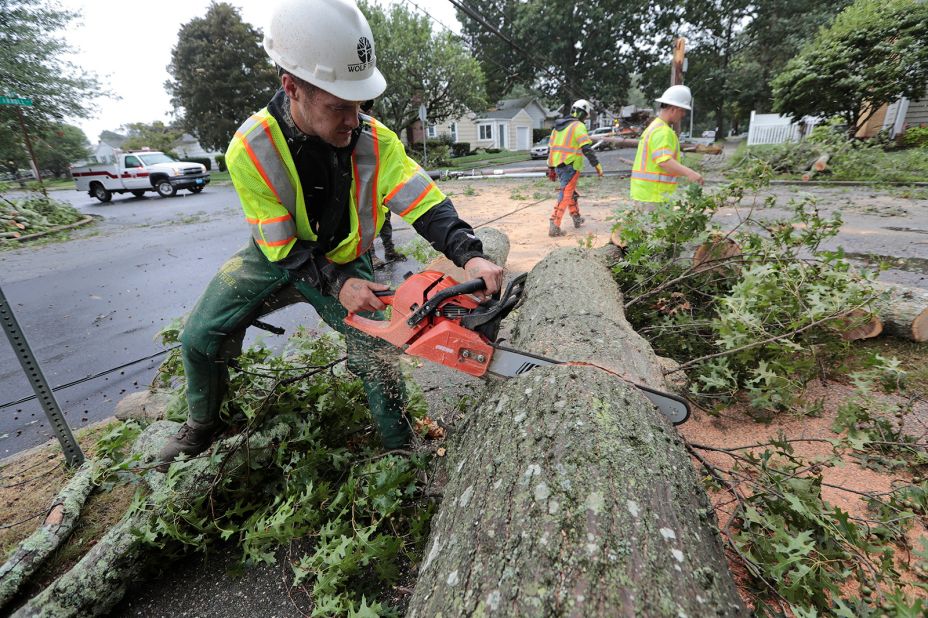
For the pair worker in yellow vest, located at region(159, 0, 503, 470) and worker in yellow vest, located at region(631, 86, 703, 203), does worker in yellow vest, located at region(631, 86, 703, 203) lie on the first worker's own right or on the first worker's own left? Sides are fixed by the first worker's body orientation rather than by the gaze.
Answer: on the first worker's own left

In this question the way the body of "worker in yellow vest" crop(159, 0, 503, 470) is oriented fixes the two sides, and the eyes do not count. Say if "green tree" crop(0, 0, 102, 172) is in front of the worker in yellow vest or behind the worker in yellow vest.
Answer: behind

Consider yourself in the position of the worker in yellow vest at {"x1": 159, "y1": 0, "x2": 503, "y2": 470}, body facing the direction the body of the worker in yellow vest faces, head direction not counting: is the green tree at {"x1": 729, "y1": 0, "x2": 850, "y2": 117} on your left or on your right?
on your left

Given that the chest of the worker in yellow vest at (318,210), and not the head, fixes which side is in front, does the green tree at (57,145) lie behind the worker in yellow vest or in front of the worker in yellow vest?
behind

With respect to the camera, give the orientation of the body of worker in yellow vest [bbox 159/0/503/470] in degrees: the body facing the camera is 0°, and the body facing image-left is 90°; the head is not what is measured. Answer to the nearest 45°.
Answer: approximately 315°

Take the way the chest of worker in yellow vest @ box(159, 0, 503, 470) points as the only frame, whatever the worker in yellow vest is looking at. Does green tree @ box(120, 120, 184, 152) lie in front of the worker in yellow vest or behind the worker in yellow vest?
behind

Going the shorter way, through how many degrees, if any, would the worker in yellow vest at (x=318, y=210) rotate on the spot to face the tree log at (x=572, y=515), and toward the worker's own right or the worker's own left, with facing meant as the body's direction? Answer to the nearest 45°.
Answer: approximately 45° to the worker's own right

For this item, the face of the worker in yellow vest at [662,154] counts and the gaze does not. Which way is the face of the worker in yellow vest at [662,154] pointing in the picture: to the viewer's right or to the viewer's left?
to the viewer's right

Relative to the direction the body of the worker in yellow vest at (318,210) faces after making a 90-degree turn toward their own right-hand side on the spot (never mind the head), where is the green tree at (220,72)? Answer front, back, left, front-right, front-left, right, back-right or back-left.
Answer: back-right
